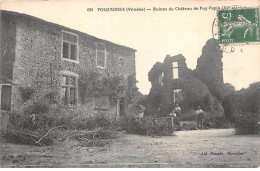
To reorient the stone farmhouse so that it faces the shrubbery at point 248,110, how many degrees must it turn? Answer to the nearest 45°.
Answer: approximately 45° to its left

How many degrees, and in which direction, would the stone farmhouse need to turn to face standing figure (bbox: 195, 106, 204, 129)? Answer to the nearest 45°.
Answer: approximately 45° to its left

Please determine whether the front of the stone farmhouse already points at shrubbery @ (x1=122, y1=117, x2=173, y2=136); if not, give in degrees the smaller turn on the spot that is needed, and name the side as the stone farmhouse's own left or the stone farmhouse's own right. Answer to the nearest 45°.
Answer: approximately 45° to the stone farmhouse's own left

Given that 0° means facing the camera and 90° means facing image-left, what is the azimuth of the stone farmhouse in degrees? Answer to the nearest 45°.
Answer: approximately 315°
